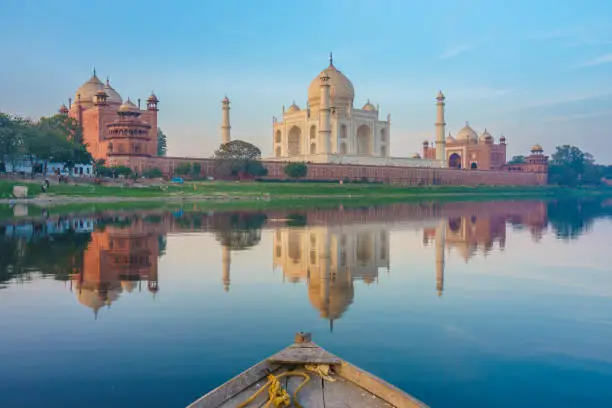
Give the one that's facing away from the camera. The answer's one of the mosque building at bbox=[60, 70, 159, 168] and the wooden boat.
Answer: the wooden boat

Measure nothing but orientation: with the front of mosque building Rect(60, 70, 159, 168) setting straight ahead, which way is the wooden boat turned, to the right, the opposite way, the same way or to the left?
to the left

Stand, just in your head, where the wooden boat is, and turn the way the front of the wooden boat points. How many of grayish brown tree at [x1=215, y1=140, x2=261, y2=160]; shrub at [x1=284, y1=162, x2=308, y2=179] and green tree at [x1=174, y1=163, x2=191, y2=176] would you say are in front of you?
3

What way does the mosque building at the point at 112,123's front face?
to the viewer's right

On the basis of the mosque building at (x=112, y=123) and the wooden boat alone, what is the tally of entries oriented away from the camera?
1

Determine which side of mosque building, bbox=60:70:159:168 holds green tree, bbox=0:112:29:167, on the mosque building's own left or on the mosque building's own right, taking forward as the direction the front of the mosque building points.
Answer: on the mosque building's own right

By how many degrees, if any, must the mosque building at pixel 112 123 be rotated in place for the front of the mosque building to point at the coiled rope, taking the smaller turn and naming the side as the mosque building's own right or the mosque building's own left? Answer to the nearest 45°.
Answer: approximately 90° to the mosque building's own right

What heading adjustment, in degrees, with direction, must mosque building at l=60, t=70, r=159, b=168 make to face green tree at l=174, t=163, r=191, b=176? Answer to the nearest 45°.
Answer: approximately 45° to its right

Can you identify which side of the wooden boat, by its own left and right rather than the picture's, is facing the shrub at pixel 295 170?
front

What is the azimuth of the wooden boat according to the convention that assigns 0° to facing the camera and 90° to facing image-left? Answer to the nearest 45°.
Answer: approximately 180°

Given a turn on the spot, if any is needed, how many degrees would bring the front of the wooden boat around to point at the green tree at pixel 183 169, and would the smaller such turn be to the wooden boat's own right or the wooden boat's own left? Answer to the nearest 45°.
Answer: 0° — it already faces it

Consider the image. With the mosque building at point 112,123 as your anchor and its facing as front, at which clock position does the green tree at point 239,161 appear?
The green tree is roughly at 1 o'clock from the mosque building.

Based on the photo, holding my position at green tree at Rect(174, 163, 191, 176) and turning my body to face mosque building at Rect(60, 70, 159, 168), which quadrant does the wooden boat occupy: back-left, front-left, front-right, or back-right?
back-left

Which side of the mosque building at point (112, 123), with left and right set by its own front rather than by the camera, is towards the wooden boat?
right
